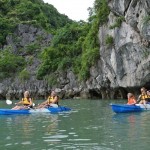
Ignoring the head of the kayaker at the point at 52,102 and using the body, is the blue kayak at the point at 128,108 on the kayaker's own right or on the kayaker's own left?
on the kayaker's own left

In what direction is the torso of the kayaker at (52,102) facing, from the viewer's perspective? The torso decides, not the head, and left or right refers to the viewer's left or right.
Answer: facing the viewer and to the left of the viewer
